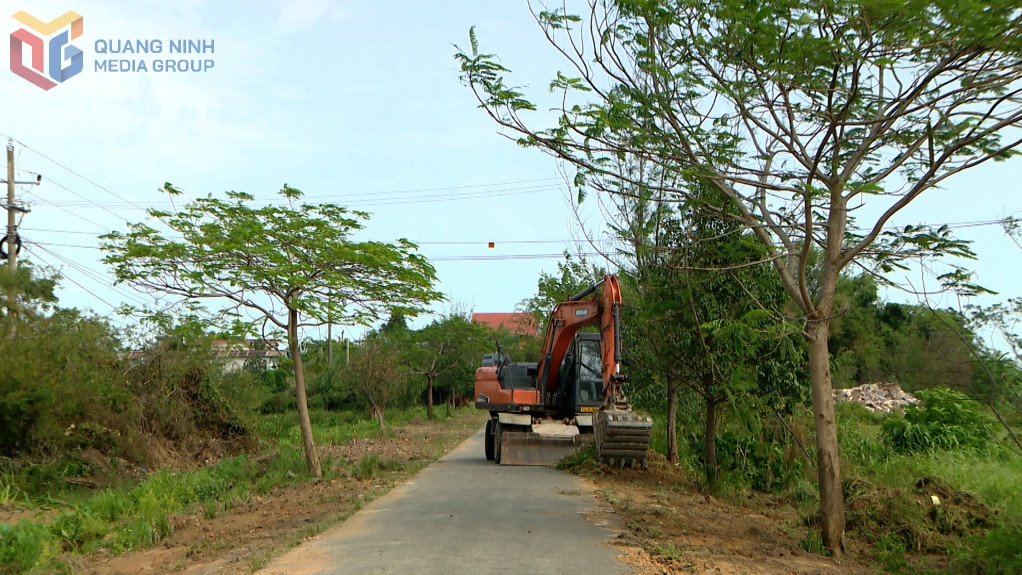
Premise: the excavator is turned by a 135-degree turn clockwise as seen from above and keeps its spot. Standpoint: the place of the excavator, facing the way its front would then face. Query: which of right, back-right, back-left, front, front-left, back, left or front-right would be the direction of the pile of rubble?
back-right

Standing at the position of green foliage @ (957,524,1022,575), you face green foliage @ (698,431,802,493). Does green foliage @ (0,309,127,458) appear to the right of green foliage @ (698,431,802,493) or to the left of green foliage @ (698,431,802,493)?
left

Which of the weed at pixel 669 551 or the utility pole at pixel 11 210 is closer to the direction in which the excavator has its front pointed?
the weed

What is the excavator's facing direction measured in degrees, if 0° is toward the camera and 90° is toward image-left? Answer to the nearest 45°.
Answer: approximately 315°

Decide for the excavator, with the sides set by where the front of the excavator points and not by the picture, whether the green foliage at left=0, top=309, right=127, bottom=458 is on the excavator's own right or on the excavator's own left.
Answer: on the excavator's own right

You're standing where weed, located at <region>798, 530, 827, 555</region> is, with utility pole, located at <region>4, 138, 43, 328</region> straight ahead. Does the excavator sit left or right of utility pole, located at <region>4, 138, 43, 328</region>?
right

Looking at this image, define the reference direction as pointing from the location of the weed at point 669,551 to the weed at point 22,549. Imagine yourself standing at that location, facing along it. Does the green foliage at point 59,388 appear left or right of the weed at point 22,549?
right

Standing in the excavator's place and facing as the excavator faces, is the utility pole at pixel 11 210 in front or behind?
behind

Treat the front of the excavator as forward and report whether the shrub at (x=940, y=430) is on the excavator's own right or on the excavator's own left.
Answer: on the excavator's own left

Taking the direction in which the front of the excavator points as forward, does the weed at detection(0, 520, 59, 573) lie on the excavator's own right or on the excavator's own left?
on the excavator's own right
